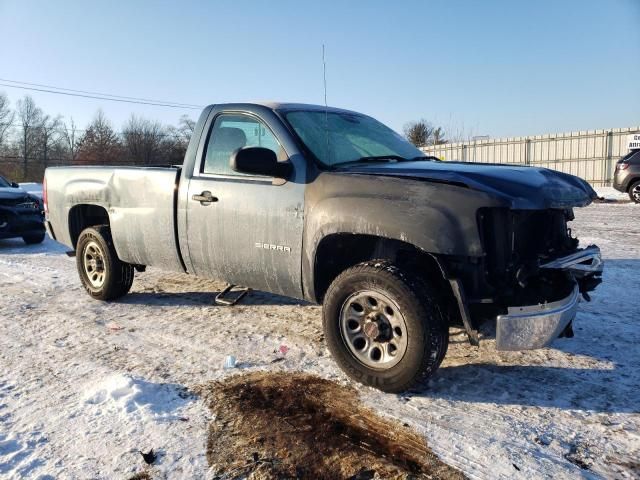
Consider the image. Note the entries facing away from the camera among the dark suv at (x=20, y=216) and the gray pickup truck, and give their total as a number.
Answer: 0

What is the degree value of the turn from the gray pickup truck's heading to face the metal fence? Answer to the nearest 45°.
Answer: approximately 90° to its left

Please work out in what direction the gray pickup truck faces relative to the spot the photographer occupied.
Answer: facing the viewer and to the right of the viewer

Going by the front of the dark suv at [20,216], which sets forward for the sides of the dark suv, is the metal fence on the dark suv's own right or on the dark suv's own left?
on the dark suv's own left

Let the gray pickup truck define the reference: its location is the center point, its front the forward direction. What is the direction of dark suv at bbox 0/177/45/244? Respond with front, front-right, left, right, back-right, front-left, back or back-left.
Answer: back

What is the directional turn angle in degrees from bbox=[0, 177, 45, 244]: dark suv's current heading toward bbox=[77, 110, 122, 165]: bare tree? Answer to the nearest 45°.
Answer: approximately 135° to its left

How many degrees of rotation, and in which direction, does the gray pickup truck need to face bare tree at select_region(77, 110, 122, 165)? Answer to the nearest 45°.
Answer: approximately 180°
